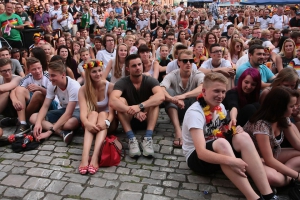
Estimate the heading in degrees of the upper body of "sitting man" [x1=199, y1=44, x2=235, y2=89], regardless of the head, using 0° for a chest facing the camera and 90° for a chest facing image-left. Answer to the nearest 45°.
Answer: approximately 0°

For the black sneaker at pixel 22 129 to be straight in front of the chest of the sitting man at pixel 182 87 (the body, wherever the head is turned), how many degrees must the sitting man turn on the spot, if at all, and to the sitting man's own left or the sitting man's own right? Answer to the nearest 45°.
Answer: approximately 90° to the sitting man's own right

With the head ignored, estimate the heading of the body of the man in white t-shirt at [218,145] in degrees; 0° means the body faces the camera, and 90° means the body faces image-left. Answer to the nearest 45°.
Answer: approximately 315°

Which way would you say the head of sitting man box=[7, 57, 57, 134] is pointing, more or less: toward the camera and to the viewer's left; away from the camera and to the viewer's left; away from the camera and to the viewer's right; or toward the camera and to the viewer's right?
toward the camera and to the viewer's right

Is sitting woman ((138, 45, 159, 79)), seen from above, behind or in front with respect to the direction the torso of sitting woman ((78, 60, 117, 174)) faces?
behind
